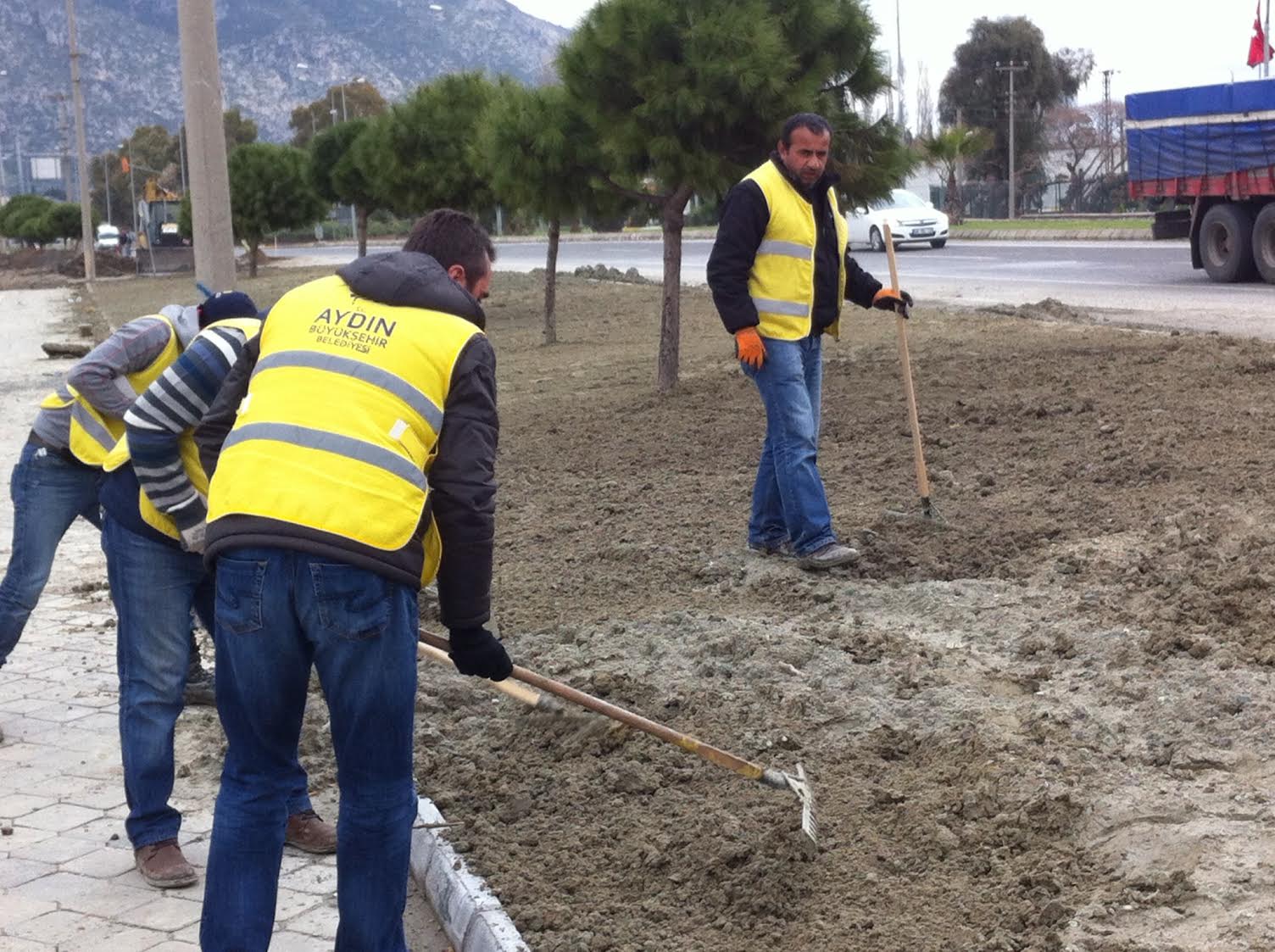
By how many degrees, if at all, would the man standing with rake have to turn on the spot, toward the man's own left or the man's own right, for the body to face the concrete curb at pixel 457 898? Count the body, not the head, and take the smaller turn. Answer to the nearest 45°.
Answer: approximately 45° to the man's own right

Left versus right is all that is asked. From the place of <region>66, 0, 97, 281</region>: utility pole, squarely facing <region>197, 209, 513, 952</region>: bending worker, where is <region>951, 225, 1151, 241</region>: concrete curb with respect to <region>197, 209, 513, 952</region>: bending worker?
left

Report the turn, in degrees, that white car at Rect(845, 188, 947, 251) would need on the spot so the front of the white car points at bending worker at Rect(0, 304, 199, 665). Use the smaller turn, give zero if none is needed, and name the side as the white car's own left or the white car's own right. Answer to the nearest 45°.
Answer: approximately 45° to the white car's own right

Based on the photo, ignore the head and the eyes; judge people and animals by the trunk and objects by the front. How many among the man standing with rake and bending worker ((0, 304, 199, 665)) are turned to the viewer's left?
0

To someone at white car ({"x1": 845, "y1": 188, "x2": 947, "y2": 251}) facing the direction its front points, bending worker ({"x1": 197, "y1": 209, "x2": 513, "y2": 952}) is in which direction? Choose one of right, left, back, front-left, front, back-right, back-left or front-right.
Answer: front-right

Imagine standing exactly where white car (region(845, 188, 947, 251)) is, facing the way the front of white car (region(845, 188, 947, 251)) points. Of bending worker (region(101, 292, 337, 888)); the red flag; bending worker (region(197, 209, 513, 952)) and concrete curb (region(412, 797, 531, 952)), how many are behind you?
0

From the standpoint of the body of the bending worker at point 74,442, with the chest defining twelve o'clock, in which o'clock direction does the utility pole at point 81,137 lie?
The utility pole is roughly at 9 o'clock from the bending worker.

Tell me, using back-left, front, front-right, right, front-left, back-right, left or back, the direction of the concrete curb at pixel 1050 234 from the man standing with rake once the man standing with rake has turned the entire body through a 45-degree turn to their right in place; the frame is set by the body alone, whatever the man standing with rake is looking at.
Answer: back

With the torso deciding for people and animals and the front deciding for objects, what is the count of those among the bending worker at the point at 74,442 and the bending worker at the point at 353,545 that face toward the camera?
0

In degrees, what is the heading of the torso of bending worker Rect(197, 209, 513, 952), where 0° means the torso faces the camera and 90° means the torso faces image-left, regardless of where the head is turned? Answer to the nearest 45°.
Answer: approximately 225°

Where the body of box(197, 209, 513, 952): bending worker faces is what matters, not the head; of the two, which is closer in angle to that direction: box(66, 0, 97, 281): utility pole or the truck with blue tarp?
the truck with blue tarp

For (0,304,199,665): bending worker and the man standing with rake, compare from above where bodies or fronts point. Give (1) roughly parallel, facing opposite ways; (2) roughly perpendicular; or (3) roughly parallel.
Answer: roughly perpendicular

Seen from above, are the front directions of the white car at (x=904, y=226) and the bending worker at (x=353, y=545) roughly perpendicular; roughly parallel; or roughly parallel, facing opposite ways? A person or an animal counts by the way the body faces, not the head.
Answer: roughly perpendicular

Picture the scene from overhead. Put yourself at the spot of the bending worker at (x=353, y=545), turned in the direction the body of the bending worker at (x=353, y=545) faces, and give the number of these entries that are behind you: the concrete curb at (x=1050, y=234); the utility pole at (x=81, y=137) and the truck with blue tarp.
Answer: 0

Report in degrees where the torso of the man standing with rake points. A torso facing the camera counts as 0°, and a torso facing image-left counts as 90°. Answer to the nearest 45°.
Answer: approximately 315°
